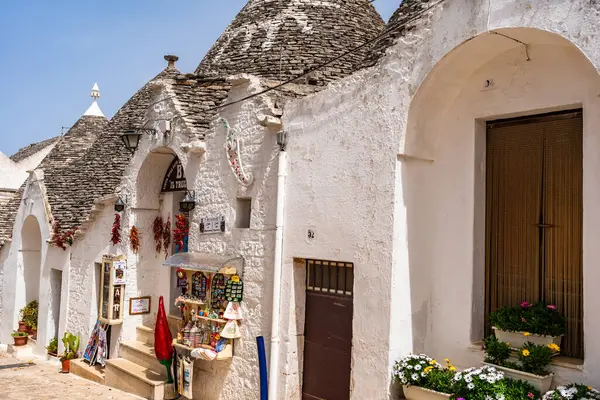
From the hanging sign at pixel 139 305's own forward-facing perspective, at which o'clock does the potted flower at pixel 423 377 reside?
The potted flower is roughly at 10 o'clock from the hanging sign.

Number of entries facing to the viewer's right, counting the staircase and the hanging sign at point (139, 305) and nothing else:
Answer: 0

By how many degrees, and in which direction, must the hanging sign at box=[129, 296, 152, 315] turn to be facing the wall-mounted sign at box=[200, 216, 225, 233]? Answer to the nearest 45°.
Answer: approximately 45° to its left

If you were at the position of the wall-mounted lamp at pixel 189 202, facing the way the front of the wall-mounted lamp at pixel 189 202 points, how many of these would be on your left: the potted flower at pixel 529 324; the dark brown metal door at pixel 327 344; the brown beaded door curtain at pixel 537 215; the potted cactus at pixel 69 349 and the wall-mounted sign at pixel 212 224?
4

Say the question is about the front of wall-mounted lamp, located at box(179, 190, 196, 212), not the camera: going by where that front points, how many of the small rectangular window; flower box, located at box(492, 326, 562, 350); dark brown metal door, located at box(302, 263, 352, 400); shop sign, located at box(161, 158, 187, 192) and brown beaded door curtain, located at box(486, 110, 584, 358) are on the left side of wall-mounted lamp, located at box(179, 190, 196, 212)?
4

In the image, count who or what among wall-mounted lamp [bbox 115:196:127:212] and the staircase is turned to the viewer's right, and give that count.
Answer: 0

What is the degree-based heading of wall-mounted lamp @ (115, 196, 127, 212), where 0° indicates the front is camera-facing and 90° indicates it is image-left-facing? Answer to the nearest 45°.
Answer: approximately 45°

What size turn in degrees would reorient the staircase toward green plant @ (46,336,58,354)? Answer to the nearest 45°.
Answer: approximately 90° to its right
